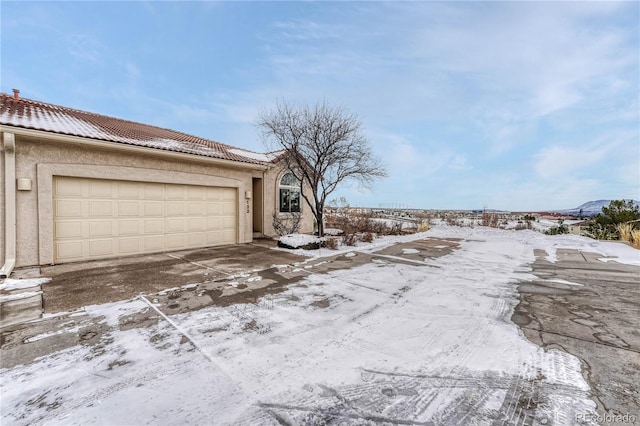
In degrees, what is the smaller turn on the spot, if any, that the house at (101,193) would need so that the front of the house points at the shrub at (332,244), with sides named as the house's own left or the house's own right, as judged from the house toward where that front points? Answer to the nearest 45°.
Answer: approximately 45° to the house's own left

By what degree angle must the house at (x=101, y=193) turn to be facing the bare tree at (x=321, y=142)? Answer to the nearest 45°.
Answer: approximately 45° to its left

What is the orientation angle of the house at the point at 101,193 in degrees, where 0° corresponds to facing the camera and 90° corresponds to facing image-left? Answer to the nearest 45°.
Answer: approximately 315°

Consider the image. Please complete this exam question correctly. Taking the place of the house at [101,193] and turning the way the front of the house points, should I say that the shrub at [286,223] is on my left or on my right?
on my left
